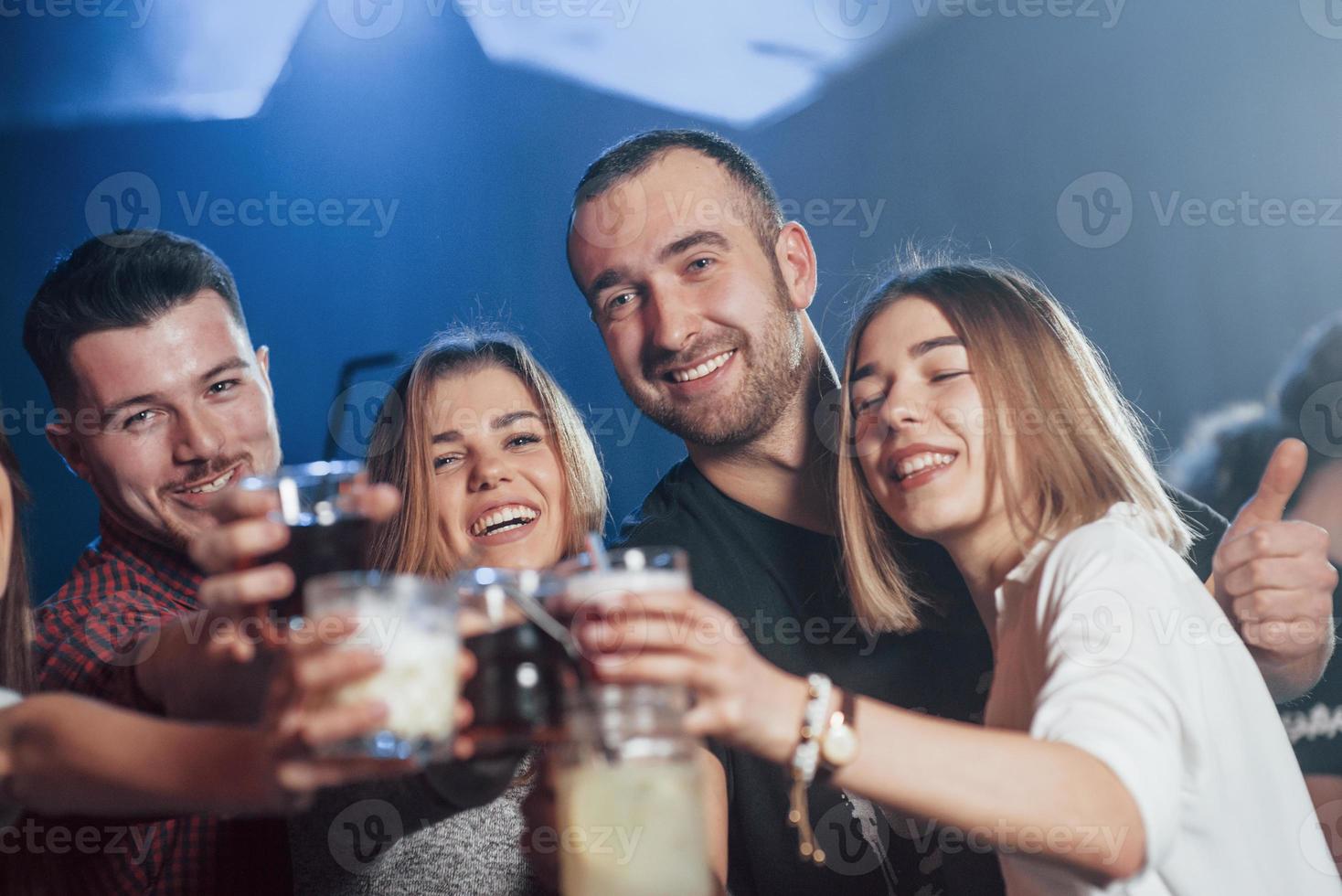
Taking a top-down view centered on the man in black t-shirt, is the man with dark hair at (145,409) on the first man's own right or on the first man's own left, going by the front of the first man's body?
on the first man's own right

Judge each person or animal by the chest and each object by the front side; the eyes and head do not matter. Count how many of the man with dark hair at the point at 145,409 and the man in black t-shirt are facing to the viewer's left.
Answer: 0

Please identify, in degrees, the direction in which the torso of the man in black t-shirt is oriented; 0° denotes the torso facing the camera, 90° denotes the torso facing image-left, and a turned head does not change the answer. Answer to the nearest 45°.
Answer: approximately 0°

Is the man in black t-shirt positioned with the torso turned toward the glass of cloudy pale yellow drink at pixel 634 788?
yes

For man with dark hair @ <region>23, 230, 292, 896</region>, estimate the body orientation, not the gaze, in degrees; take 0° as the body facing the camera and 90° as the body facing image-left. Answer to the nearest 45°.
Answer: approximately 315°
